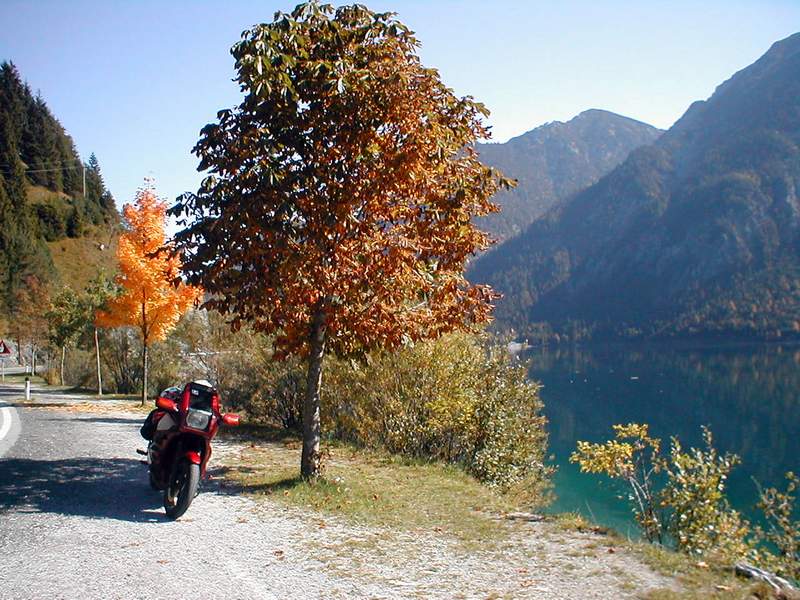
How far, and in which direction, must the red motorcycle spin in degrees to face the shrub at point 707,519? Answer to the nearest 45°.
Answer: approximately 45° to its left

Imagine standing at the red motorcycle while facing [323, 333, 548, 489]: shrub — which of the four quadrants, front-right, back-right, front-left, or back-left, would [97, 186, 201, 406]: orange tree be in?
front-left

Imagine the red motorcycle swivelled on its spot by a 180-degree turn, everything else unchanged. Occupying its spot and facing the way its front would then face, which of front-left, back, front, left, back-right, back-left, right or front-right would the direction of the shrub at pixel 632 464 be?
back-right

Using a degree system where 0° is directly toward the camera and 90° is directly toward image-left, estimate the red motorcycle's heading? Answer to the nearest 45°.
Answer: approximately 315°

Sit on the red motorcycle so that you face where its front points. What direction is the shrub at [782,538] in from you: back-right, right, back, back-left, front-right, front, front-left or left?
front-left

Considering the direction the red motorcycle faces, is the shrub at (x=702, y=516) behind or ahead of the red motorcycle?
ahead

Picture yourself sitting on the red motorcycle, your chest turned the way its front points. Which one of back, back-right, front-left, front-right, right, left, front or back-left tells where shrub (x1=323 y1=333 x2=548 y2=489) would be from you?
left
